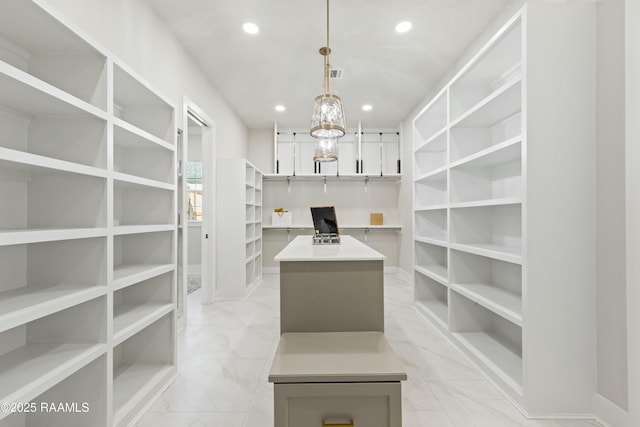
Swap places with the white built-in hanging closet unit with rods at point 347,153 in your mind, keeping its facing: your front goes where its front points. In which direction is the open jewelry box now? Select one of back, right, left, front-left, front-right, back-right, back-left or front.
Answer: front

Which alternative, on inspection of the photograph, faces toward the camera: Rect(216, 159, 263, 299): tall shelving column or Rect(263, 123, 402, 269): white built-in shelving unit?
the white built-in shelving unit

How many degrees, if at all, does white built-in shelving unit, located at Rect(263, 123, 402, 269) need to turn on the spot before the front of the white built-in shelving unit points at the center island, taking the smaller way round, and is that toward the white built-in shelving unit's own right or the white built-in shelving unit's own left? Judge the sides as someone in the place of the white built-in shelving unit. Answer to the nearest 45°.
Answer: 0° — it already faces it

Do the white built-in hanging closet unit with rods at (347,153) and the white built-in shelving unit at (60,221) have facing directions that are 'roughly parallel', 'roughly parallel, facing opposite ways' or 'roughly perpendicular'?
roughly perpendicular

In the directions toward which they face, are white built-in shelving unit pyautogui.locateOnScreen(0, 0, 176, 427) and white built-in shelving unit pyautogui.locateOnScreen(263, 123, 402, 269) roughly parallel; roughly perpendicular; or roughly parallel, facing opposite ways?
roughly perpendicular

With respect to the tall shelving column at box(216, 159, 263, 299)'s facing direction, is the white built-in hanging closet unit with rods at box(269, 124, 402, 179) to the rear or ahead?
ahead

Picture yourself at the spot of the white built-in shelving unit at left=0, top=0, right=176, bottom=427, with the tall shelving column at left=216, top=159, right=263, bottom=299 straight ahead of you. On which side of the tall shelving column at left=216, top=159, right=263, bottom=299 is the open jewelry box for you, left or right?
right

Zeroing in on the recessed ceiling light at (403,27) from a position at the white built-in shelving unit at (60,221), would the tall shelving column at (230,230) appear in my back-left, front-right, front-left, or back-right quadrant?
front-left

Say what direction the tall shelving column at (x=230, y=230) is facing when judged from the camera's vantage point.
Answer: facing to the right of the viewer

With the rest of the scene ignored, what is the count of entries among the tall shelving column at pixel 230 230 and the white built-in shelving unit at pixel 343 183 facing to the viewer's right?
1

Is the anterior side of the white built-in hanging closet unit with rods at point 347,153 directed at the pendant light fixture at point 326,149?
yes

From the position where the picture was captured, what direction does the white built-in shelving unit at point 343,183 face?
facing the viewer
